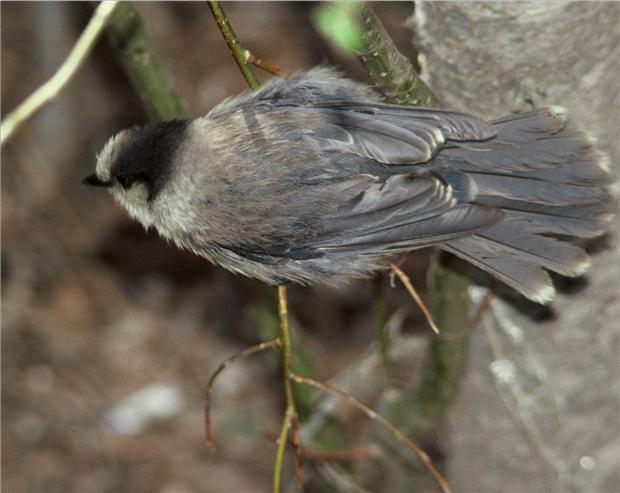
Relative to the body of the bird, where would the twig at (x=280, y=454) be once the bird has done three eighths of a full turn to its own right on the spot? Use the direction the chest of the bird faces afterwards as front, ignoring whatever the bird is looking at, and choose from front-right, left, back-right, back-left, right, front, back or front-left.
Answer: back

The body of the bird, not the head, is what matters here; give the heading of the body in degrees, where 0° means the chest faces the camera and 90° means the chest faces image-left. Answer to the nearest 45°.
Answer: approximately 90°

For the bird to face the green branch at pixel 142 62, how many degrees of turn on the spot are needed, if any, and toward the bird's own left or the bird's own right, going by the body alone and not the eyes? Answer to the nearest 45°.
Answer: approximately 45° to the bird's own right
